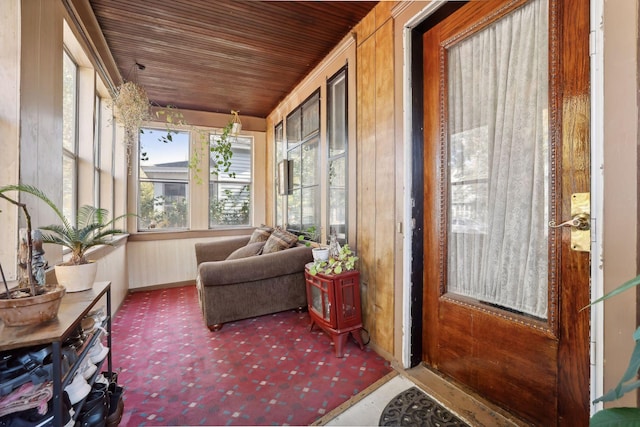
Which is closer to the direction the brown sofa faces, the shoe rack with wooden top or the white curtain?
the shoe rack with wooden top

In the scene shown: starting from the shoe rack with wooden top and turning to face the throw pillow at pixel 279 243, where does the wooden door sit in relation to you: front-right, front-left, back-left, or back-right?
front-right

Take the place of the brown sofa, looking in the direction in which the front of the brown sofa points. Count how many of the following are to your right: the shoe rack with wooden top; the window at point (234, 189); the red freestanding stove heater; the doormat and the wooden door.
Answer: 1

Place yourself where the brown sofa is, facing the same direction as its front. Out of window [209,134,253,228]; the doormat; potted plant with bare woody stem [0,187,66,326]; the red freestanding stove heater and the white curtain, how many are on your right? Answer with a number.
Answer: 1

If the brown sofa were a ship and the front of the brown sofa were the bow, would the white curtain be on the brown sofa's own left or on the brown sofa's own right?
on the brown sofa's own left

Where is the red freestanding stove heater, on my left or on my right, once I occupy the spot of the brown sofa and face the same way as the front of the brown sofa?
on my left

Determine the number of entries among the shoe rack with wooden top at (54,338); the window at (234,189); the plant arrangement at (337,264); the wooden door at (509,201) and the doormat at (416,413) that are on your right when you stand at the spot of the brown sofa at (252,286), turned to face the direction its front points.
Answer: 1

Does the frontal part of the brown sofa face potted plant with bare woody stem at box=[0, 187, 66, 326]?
no

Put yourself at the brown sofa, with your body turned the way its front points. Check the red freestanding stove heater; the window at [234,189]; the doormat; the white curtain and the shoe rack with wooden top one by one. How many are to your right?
1

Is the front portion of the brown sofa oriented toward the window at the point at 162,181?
no

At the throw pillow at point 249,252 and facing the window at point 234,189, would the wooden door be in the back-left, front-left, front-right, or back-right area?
back-right
